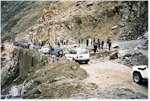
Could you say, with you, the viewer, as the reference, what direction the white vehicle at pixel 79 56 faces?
facing away from the viewer and to the left of the viewer

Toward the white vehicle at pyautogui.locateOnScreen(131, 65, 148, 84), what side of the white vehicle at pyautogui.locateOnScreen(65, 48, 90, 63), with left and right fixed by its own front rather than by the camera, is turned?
back
